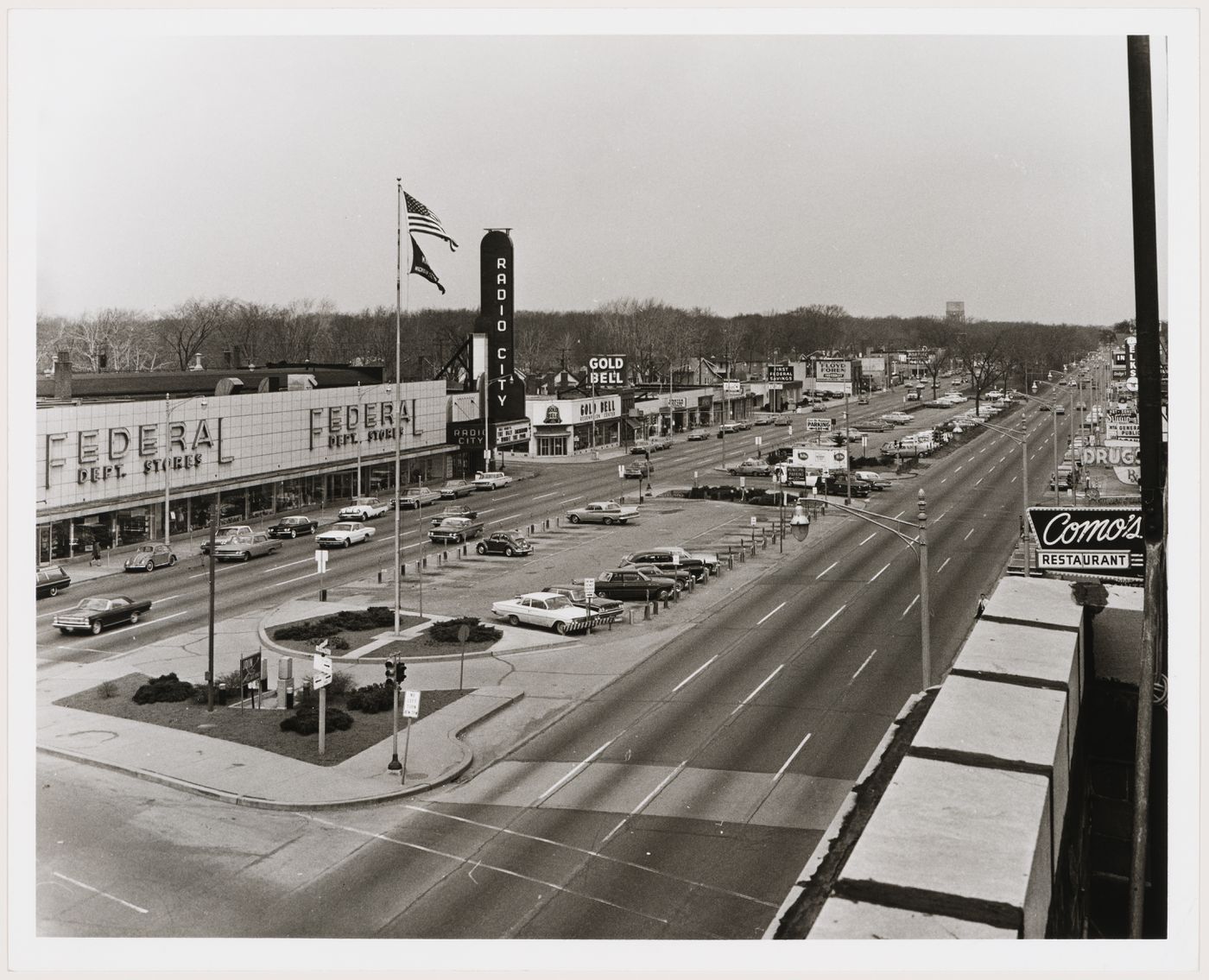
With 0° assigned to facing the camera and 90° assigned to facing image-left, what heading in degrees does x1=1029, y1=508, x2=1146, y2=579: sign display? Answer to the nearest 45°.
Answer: approximately 0°
